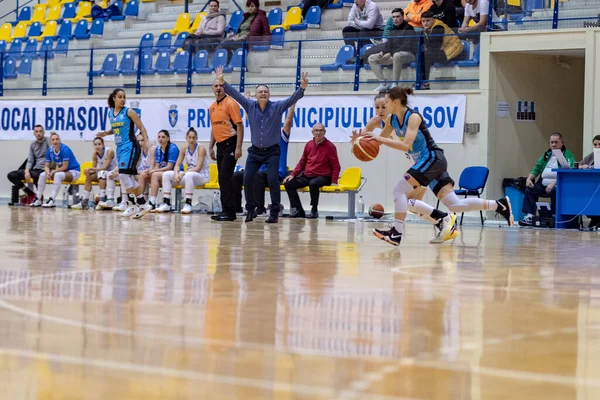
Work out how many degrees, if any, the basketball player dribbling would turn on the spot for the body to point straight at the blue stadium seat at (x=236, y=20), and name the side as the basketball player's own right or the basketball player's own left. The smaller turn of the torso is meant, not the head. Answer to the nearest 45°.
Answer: approximately 90° to the basketball player's own right

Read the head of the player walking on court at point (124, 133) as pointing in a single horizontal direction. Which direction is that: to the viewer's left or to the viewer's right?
to the viewer's right

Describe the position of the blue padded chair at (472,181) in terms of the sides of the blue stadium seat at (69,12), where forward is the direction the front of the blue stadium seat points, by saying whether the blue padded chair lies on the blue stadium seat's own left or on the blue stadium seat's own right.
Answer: on the blue stadium seat's own left

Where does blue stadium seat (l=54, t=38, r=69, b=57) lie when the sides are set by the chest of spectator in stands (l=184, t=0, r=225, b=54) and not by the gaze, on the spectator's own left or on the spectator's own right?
on the spectator's own right

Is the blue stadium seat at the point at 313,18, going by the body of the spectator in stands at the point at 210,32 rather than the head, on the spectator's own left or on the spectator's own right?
on the spectator's own left

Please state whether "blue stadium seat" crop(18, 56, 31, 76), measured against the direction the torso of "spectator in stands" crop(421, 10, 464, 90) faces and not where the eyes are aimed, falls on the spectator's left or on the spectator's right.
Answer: on the spectator's right

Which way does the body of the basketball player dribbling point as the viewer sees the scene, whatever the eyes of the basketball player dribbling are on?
to the viewer's left

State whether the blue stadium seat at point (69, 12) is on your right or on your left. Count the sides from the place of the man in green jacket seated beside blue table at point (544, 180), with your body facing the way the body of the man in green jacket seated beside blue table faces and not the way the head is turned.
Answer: on your right

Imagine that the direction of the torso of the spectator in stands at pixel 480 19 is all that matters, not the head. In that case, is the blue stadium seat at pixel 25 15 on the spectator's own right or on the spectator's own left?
on the spectator's own right
